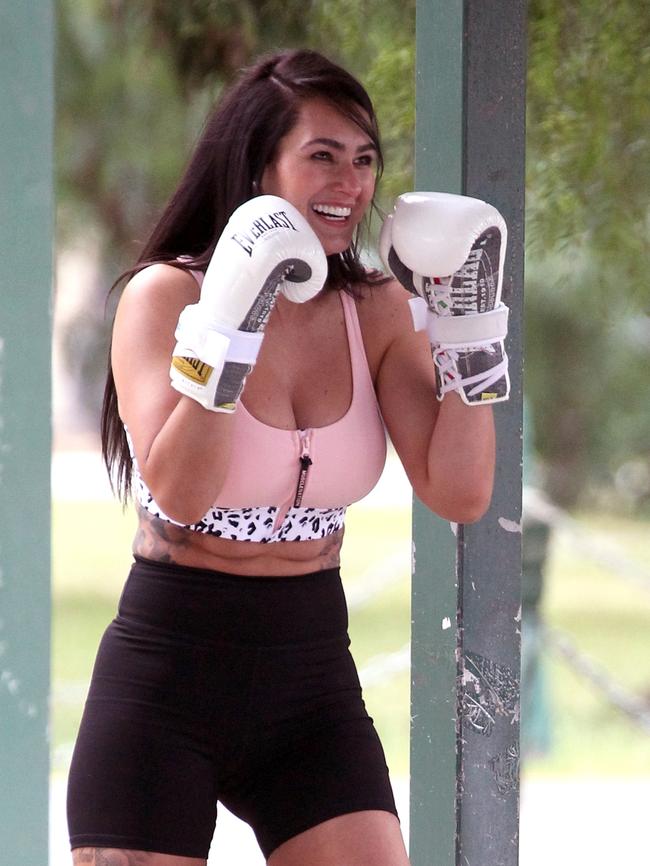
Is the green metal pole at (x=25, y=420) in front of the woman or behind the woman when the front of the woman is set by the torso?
behind

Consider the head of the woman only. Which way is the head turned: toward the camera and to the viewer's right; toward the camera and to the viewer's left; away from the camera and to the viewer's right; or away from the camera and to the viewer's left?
toward the camera and to the viewer's right

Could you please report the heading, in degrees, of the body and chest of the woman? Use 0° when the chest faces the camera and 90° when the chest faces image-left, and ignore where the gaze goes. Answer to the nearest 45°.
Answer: approximately 315°

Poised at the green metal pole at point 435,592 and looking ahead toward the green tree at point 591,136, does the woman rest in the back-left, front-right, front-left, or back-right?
back-left
